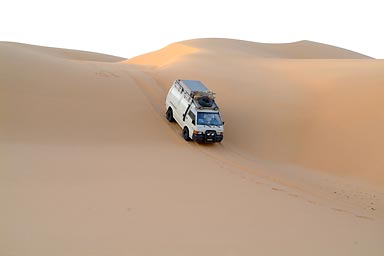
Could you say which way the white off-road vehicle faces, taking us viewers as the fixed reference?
facing the viewer and to the right of the viewer
